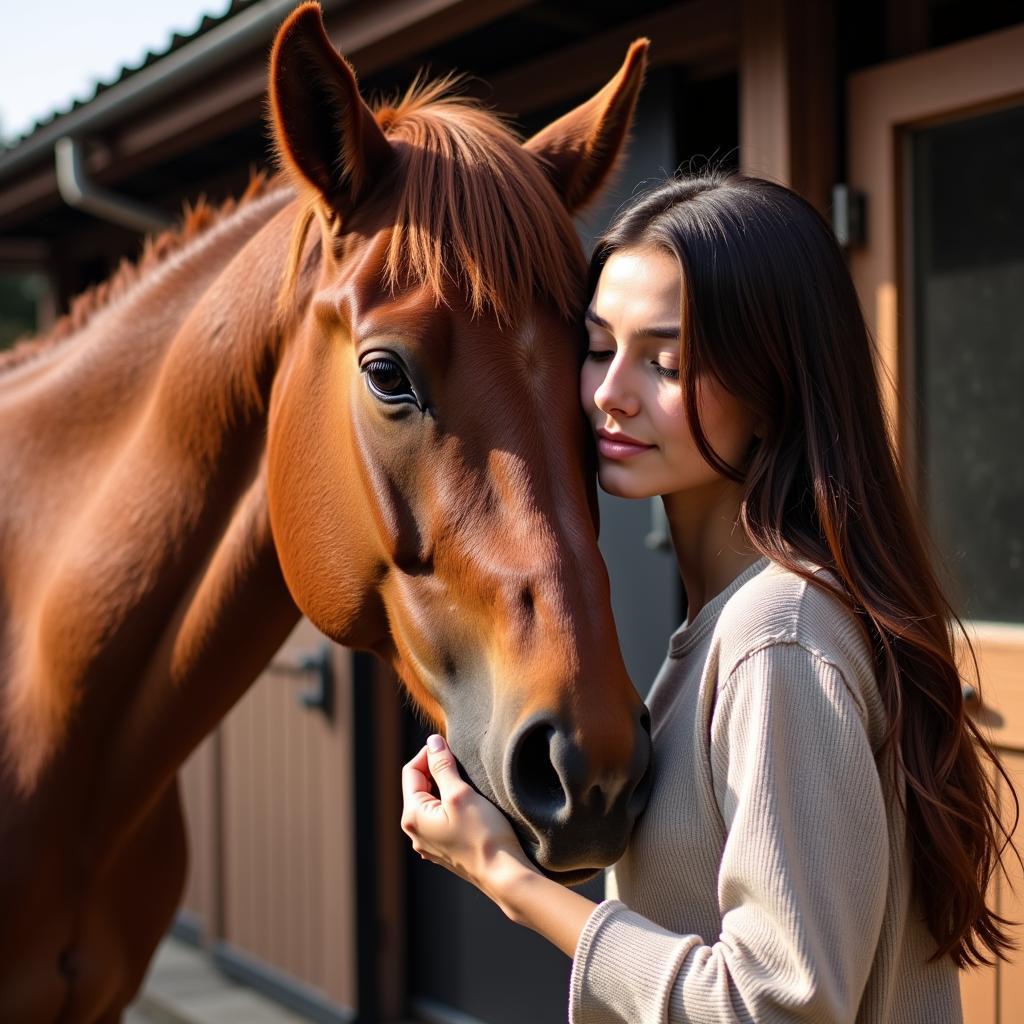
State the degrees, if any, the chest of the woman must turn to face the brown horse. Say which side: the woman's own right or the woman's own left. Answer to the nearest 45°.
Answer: approximately 45° to the woman's own right

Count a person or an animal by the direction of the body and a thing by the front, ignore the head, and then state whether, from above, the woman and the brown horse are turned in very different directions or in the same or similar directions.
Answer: very different directions

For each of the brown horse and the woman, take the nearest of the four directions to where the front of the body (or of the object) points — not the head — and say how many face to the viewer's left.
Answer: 1

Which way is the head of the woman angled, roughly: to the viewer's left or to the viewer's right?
to the viewer's left

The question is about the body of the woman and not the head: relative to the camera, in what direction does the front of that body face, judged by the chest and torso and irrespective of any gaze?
to the viewer's left
